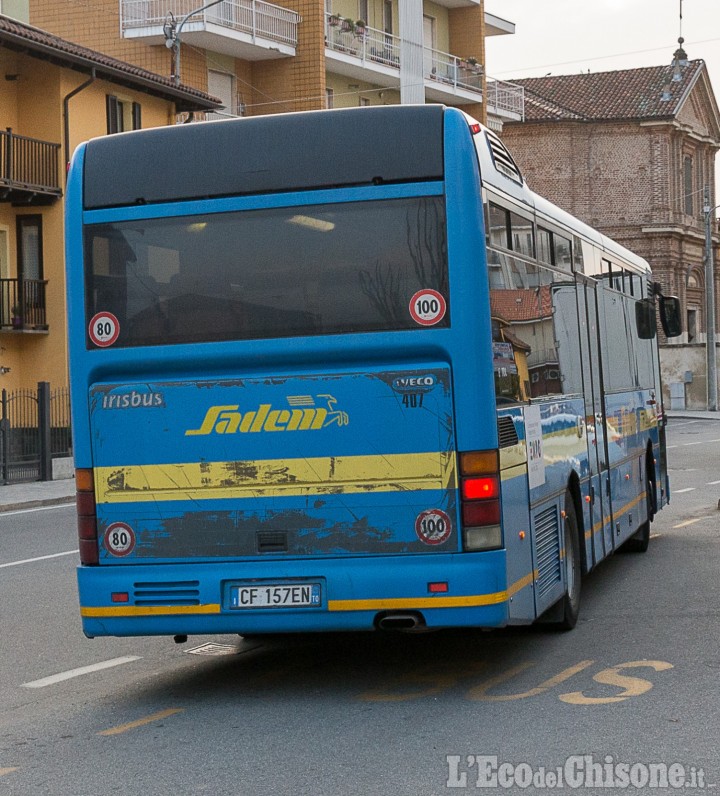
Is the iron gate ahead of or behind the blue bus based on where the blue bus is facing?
ahead

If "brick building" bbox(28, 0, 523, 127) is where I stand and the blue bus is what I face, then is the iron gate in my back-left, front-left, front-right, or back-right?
front-right

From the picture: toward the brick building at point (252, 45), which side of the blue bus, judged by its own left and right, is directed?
front

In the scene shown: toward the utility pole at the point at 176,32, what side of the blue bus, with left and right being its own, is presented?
front

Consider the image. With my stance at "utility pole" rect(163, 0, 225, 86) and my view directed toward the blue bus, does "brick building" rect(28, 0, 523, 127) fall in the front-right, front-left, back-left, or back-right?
back-left

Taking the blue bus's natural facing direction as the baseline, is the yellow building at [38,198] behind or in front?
in front

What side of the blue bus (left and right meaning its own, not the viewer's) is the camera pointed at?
back

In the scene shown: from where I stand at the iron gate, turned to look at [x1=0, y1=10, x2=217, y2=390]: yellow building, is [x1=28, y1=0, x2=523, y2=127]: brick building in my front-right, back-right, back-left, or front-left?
front-right
